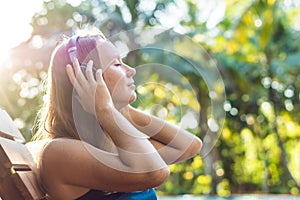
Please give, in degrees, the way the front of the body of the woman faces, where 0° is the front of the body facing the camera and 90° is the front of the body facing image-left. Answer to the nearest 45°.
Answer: approximately 270°

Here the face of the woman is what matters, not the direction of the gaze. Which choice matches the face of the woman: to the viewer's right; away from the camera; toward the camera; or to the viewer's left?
to the viewer's right
